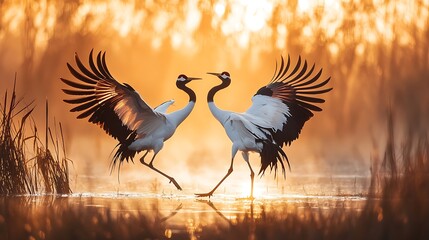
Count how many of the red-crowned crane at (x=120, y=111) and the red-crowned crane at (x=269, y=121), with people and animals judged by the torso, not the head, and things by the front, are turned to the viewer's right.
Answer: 1

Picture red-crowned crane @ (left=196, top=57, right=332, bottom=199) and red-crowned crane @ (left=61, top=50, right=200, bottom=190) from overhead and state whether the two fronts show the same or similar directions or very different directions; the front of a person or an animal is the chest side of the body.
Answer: very different directions

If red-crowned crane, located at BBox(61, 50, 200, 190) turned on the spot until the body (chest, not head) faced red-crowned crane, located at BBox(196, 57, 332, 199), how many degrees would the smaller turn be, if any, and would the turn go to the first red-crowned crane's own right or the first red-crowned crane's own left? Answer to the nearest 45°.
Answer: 0° — it already faces it

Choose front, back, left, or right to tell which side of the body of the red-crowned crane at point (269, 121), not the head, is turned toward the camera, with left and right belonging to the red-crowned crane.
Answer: left

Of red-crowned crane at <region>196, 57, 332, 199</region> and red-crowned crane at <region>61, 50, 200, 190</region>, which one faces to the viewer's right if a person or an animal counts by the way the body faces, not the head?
red-crowned crane at <region>61, 50, 200, 190</region>

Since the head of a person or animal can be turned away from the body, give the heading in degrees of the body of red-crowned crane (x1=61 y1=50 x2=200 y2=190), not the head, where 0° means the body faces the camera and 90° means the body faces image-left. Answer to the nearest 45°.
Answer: approximately 270°
